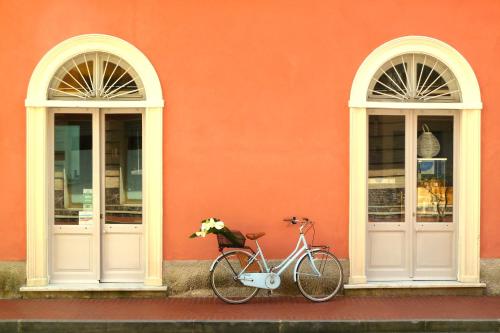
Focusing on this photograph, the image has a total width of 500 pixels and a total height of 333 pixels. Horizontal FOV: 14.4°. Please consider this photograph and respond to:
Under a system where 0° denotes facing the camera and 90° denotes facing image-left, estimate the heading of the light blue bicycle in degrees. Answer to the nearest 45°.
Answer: approximately 270°

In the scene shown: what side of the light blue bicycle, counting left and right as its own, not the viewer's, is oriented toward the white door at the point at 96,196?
back

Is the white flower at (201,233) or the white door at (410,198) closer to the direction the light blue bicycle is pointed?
the white door

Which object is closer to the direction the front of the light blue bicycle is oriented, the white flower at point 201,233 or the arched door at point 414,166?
the arched door
